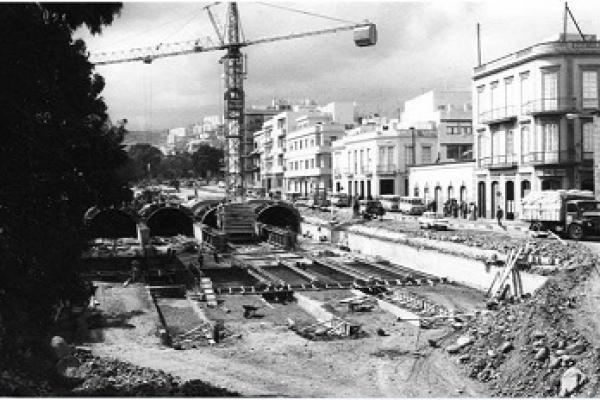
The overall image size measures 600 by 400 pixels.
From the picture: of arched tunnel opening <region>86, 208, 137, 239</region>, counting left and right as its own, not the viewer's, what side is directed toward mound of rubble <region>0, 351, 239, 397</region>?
front

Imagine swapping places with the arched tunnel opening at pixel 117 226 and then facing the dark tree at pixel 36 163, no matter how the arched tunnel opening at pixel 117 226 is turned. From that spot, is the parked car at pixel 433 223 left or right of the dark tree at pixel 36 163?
left

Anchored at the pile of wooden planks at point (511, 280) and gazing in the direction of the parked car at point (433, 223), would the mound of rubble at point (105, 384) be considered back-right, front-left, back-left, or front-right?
back-left

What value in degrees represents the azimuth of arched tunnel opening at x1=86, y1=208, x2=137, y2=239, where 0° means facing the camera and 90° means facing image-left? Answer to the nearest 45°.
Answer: approximately 0°

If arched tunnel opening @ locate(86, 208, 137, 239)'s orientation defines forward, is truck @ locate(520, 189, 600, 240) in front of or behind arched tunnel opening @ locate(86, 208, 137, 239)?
in front

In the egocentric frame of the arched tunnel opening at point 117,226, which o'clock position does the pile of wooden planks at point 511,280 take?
The pile of wooden planks is roughly at 11 o'clock from the arched tunnel opening.
